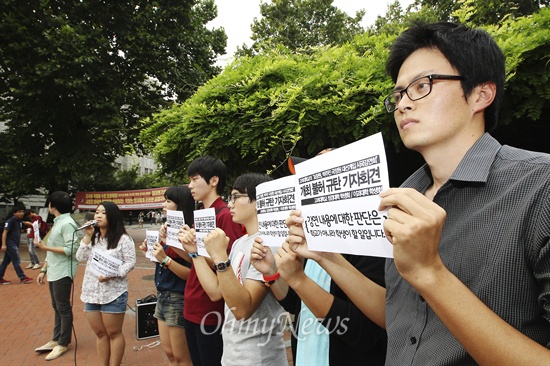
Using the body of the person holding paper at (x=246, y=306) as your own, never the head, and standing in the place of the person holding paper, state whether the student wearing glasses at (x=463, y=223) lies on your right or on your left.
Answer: on your left

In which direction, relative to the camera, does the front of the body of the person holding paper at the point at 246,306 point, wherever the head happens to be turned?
to the viewer's left

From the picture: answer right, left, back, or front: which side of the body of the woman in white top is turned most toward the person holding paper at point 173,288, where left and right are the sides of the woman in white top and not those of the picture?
left

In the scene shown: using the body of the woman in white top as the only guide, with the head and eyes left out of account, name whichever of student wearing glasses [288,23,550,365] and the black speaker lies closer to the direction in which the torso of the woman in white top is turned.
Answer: the student wearing glasses

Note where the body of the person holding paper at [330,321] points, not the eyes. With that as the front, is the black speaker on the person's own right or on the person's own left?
on the person's own right

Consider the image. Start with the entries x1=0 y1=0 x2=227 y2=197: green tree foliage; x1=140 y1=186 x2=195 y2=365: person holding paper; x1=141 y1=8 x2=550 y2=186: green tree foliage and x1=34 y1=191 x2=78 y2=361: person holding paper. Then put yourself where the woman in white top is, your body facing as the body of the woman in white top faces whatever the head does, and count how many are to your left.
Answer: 2

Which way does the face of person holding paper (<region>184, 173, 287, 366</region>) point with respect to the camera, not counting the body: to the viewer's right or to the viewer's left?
to the viewer's left

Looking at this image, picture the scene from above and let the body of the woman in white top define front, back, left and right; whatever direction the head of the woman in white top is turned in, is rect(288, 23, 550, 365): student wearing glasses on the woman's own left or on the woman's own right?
on the woman's own left

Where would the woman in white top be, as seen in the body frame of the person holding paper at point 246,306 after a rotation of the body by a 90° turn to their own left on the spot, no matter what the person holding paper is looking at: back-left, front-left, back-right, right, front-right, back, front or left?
back-right

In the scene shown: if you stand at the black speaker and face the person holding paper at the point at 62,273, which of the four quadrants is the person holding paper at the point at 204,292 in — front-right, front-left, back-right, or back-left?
back-left

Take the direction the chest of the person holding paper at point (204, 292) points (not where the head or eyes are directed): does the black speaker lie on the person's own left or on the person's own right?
on the person's own right

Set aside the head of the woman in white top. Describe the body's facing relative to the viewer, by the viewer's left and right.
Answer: facing the viewer and to the left of the viewer

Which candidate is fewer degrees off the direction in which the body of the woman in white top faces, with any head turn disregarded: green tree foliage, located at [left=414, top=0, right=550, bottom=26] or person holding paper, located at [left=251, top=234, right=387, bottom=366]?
the person holding paper

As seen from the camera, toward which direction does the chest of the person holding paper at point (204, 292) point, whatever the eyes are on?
to the viewer's left

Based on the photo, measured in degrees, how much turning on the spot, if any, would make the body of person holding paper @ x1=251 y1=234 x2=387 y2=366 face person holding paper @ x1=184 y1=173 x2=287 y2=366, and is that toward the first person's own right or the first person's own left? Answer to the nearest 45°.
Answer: approximately 90° to the first person's own right

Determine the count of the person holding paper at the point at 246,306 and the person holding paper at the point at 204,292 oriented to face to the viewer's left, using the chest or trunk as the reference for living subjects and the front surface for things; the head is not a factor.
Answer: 2
